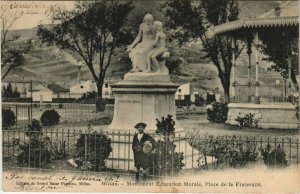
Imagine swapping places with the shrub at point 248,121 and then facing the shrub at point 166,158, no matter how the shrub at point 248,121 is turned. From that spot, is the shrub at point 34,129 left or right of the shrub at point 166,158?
right
